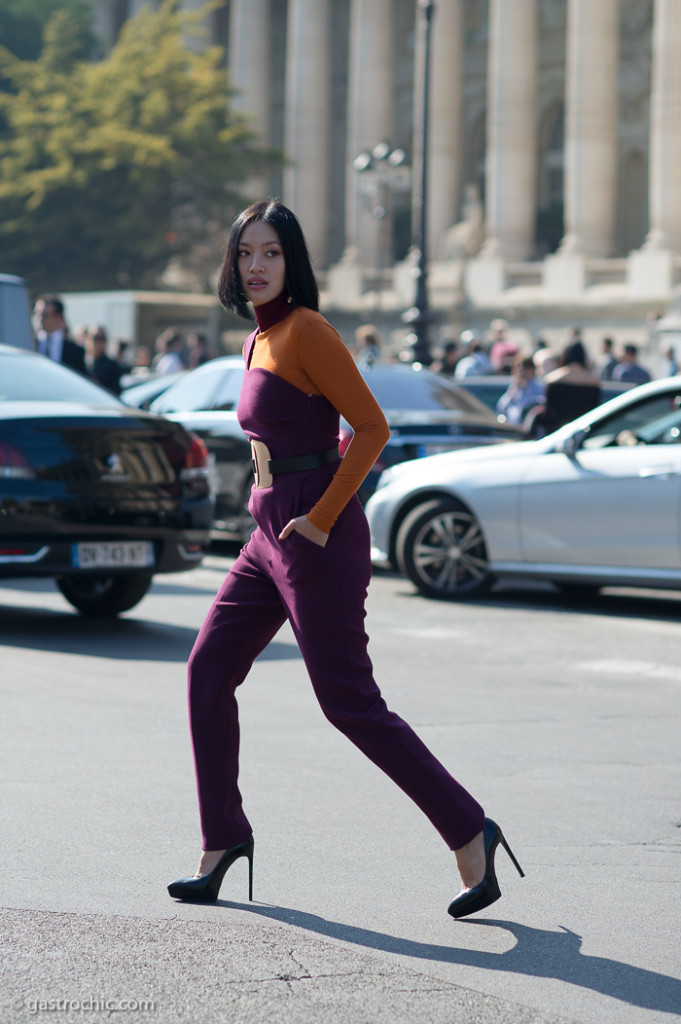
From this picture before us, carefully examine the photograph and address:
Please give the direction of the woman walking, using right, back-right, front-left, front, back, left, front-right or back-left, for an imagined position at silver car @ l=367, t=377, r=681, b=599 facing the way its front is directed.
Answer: left

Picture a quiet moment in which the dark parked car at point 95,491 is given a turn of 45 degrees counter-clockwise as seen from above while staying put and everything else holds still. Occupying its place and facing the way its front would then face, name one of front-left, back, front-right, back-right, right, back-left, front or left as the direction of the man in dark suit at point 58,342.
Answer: right

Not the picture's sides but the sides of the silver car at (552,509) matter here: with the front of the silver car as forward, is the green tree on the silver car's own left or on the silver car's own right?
on the silver car's own right

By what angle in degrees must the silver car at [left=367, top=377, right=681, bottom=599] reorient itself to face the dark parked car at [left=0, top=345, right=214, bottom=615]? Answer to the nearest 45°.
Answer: approximately 45° to its left

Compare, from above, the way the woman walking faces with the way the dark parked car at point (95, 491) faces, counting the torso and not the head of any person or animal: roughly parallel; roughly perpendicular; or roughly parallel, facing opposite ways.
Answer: roughly perpendicular

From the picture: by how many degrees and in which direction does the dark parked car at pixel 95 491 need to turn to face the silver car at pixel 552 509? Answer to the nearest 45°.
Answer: approximately 90° to its right

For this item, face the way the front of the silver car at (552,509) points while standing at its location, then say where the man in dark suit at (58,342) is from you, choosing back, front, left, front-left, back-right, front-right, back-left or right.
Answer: front-right

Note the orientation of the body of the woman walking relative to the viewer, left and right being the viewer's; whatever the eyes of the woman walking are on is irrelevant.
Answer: facing the viewer and to the left of the viewer

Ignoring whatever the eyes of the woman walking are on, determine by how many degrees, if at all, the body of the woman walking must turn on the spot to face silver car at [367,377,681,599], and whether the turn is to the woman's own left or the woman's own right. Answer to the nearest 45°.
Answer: approximately 135° to the woman's own right

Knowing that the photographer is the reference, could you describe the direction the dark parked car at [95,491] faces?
facing away from the viewer and to the left of the viewer

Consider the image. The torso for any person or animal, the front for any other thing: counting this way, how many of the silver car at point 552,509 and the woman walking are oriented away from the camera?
0

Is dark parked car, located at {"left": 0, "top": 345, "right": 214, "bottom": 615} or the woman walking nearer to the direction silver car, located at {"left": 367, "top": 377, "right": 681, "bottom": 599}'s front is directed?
the dark parked car

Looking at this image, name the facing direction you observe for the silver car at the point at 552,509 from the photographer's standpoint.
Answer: facing to the left of the viewer

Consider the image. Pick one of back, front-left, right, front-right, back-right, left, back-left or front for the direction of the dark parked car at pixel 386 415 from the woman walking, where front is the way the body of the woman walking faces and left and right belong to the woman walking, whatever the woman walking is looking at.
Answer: back-right
